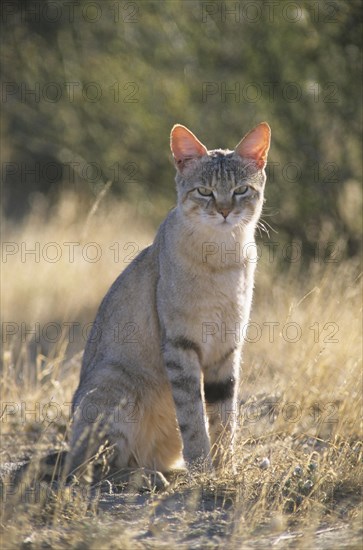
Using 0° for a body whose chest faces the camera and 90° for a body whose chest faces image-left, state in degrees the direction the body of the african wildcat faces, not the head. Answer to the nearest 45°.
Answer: approximately 315°
